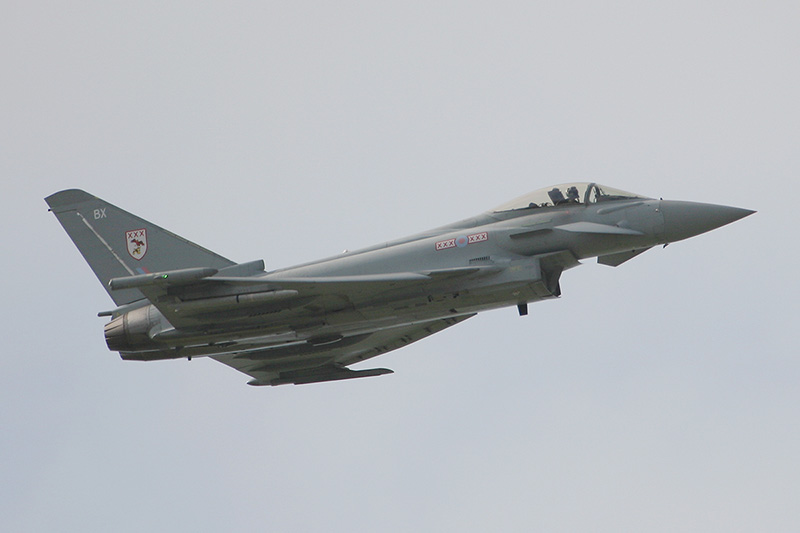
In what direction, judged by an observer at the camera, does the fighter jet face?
facing to the right of the viewer
